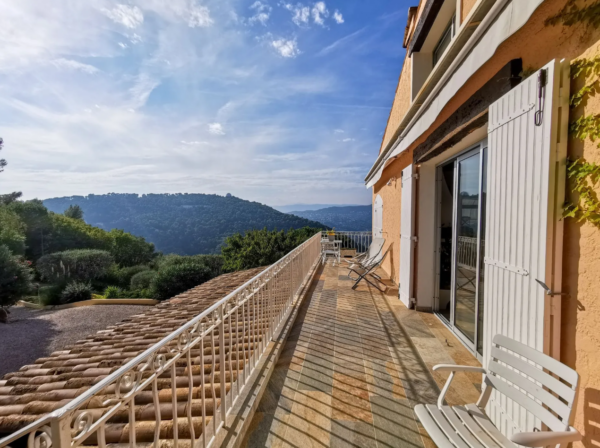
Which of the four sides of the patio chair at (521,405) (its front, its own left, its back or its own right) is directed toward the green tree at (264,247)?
right

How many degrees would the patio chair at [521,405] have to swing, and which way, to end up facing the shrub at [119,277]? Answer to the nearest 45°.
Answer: approximately 45° to its right

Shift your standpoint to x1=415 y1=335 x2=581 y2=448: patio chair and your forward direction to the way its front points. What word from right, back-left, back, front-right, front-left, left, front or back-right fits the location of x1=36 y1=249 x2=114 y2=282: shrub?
front-right

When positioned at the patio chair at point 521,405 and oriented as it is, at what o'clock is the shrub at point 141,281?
The shrub is roughly at 2 o'clock from the patio chair.

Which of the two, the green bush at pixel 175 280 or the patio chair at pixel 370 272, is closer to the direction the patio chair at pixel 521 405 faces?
the green bush

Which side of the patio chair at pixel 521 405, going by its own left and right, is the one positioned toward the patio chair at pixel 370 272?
right

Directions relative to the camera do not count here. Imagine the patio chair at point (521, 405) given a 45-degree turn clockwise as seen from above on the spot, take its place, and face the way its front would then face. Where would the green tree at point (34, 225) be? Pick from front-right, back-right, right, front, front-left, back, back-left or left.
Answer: front

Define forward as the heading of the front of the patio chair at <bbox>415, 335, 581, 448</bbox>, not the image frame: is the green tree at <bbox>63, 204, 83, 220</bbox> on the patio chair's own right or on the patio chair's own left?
on the patio chair's own right

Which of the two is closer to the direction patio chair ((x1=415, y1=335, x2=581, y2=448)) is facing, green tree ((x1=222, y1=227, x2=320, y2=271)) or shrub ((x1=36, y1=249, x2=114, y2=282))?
the shrub
